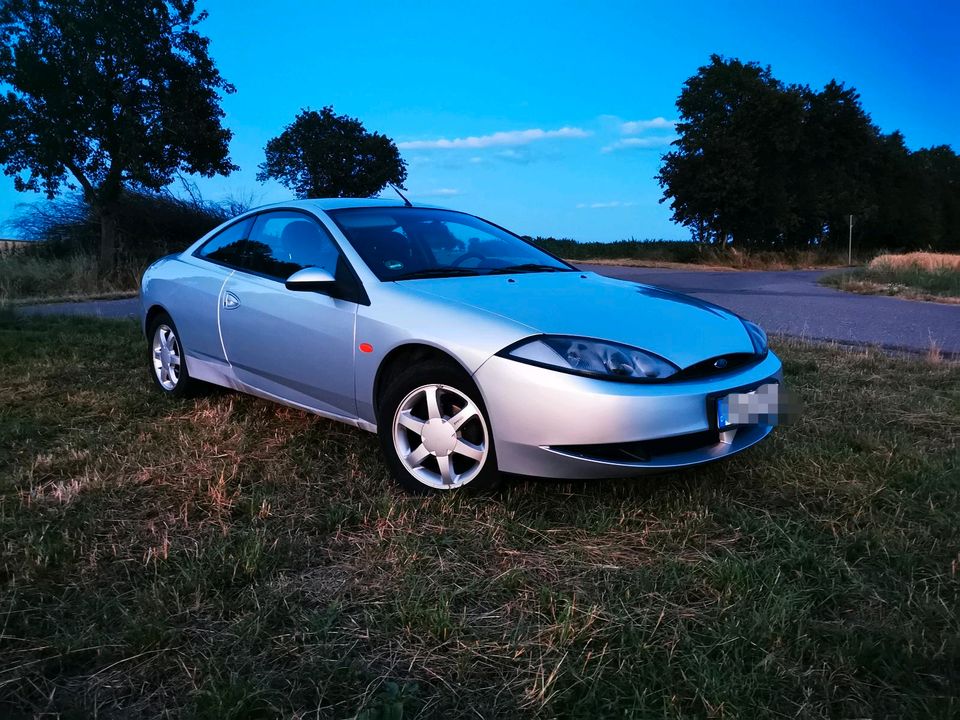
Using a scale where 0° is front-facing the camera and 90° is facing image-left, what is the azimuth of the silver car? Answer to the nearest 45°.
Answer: approximately 315°

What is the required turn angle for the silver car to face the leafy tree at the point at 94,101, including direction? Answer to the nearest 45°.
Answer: approximately 180°

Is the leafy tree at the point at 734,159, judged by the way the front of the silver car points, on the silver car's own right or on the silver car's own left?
on the silver car's own left

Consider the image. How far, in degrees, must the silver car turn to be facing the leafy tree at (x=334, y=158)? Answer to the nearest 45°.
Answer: approximately 135° to its left
